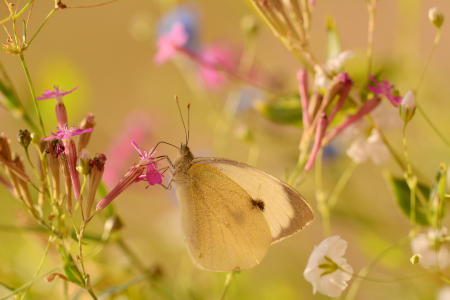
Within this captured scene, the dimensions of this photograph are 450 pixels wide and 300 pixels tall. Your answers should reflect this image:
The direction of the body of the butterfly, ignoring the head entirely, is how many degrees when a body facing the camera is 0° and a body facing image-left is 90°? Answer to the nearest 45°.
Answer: approximately 90°

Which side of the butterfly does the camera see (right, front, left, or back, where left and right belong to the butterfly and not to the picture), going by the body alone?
left
